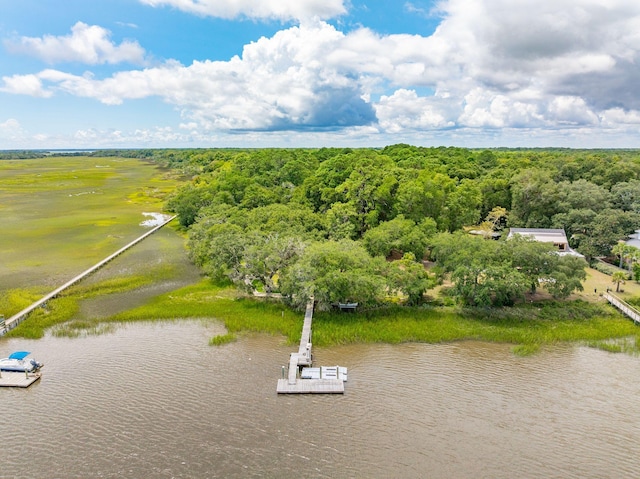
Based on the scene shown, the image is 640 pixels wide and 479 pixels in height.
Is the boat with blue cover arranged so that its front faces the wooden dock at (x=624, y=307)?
no

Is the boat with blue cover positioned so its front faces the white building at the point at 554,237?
no

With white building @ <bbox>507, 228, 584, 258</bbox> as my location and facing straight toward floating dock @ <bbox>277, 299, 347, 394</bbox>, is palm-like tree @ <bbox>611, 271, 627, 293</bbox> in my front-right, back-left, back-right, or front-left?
front-left

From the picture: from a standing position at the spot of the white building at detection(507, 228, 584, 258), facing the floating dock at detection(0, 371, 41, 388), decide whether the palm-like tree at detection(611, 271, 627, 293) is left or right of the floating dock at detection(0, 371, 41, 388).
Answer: left
